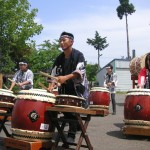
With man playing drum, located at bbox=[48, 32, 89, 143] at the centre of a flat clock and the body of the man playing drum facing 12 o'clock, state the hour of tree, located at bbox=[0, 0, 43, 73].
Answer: The tree is roughly at 4 o'clock from the man playing drum.

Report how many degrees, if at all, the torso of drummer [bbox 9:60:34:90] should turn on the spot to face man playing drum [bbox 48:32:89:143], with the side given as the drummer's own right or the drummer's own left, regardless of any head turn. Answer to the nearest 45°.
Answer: approximately 45° to the drummer's own left

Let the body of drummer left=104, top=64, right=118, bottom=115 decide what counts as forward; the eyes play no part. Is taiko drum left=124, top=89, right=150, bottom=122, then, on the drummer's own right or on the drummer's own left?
on the drummer's own left

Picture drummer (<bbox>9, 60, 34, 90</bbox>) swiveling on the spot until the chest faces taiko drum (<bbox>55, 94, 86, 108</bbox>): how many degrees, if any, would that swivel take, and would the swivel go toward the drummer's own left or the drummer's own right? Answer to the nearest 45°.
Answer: approximately 45° to the drummer's own left
